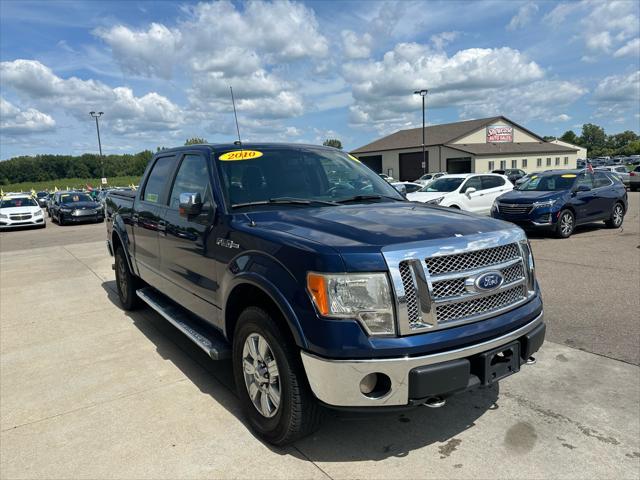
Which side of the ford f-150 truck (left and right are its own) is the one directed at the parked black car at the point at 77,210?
back

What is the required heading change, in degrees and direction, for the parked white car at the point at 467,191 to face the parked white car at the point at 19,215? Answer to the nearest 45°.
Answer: approximately 45° to its right

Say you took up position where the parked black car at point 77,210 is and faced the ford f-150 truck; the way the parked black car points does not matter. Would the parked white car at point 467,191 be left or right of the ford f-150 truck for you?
left

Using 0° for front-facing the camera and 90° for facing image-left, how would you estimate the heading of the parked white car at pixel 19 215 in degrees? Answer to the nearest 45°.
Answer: approximately 0°

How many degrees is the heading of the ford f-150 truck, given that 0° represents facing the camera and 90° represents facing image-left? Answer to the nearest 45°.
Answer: approximately 315°

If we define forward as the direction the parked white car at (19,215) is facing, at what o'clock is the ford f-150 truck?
The ford f-150 truck is roughly at 12 o'clock from the parked white car.

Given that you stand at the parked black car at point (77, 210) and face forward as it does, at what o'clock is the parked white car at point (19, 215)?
The parked white car is roughly at 4 o'clock from the parked black car.

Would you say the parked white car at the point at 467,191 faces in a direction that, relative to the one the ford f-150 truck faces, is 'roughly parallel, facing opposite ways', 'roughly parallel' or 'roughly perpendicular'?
roughly perpendicular

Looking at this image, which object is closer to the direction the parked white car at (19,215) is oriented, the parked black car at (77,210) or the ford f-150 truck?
the ford f-150 truck

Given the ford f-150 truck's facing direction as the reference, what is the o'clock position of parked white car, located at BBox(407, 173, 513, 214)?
The parked white car is roughly at 8 o'clock from the ford f-150 truck.
